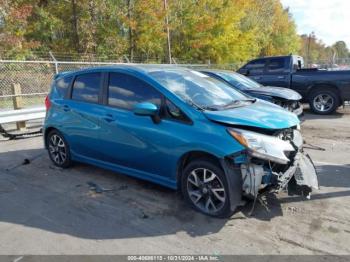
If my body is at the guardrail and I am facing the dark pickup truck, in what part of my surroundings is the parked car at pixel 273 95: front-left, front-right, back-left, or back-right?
front-right

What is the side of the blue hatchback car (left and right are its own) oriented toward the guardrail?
back

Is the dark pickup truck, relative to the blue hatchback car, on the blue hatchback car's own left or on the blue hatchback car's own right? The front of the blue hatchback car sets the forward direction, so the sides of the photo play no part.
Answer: on the blue hatchback car's own left

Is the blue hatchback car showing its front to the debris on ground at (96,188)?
no

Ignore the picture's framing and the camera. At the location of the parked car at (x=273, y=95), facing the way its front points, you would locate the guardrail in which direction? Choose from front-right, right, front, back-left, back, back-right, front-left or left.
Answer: back-right

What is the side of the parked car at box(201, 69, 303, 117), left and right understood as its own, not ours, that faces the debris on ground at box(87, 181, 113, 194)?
right

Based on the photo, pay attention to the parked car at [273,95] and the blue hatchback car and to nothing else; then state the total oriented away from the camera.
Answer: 0

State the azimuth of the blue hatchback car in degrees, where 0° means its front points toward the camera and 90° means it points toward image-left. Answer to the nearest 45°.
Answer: approximately 315°

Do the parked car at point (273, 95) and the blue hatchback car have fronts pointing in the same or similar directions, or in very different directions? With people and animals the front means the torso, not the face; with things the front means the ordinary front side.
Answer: same or similar directions

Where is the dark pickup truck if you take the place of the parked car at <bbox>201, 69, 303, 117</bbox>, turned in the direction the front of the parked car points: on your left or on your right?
on your left

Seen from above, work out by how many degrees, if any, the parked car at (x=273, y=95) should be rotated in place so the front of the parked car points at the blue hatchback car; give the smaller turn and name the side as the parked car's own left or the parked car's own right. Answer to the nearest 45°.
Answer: approximately 45° to the parked car's own right

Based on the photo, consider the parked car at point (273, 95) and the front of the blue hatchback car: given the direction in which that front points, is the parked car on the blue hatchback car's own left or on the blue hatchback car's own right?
on the blue hatchback car's own left

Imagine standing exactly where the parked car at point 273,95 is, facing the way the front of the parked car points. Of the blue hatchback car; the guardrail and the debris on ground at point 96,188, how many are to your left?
0

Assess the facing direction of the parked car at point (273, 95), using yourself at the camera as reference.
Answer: facing the viewer and to the right of the viewer
